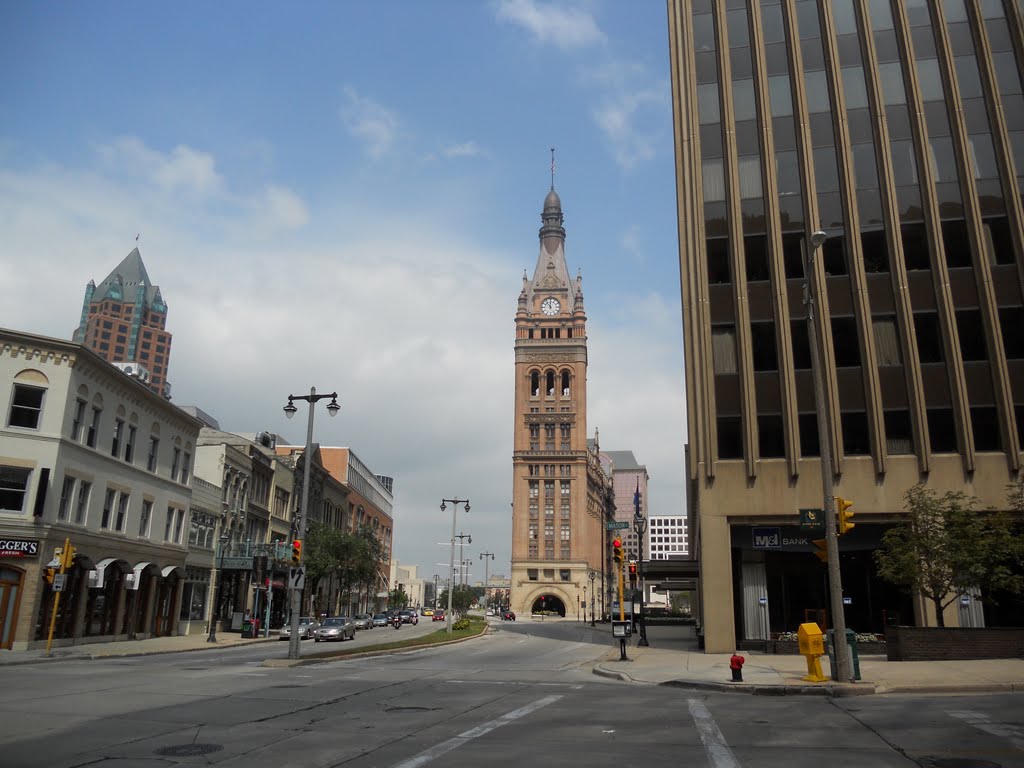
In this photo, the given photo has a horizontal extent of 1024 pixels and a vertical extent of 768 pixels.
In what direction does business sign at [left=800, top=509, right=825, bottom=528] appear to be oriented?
toward the camera

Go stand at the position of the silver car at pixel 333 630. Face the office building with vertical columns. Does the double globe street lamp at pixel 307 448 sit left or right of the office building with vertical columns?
right

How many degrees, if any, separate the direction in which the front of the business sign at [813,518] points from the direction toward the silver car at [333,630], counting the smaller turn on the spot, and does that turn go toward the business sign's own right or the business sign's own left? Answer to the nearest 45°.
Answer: approximately 135° to the business sign's own right

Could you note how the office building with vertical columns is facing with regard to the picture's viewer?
facing the viewer

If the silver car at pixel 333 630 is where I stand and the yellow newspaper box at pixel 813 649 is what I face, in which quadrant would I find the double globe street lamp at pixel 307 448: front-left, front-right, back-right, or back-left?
front-right

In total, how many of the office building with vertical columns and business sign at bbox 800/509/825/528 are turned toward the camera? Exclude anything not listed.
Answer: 2

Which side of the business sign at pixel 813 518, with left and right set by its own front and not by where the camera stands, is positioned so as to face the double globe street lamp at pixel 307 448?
right

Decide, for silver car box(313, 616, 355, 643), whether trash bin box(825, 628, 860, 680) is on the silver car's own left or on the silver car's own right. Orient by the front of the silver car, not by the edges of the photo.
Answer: on the silver car's own left
